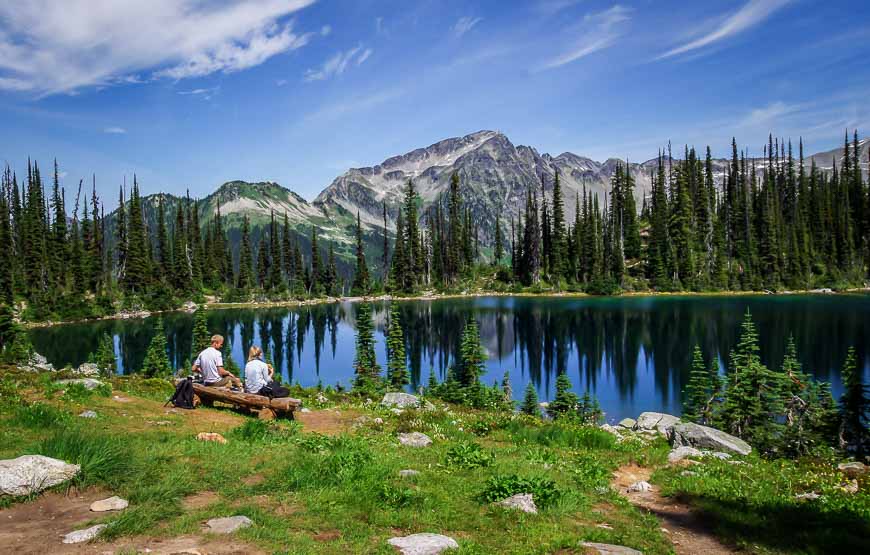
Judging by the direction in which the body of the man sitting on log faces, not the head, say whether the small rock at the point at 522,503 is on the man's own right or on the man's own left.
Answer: on the man's own right

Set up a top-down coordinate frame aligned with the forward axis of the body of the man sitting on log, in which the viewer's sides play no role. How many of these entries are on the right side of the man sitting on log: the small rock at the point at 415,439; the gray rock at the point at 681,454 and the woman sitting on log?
3

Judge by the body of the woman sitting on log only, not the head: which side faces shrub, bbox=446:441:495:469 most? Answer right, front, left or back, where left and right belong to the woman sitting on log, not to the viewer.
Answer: right

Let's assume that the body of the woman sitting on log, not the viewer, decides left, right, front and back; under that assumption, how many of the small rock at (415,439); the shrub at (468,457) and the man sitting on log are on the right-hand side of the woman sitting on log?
2

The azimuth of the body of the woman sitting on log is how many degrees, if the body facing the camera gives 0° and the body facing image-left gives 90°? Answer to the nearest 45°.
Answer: approximately 225°

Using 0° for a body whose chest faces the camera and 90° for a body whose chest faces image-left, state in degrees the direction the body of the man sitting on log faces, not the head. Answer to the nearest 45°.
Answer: approximately 225°

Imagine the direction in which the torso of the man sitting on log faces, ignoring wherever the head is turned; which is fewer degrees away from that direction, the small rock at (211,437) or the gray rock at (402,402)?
the gray rock

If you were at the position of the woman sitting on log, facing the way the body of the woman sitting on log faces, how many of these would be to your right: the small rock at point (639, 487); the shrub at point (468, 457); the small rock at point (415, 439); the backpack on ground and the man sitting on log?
3

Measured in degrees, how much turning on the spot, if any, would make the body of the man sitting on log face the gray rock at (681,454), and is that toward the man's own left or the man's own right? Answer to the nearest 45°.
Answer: approximately 90° to the man's own right

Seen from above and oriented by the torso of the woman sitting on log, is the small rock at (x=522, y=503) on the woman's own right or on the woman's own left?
on the woman's own right

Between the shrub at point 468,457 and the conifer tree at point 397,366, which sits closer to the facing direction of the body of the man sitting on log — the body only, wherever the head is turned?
the conifer tree

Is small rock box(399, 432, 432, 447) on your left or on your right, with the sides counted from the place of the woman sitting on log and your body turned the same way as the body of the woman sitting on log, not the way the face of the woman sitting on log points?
on your right

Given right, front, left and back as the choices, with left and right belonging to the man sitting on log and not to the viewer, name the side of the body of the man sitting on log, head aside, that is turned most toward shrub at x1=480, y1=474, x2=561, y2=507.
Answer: right
